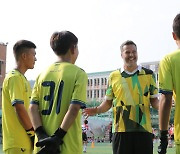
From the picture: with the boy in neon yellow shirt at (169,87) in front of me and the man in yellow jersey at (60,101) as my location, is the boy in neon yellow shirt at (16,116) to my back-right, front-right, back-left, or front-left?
back-left

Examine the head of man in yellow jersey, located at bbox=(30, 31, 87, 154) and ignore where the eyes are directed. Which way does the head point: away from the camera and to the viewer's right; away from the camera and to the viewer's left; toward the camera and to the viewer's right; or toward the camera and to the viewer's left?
away from the camera and to the viewer's right

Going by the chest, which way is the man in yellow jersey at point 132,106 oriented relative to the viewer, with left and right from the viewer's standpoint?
facing the viewer

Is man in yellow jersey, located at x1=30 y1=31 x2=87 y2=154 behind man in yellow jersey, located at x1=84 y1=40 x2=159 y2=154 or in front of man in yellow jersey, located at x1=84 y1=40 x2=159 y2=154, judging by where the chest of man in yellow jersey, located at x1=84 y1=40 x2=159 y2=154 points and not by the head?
in front

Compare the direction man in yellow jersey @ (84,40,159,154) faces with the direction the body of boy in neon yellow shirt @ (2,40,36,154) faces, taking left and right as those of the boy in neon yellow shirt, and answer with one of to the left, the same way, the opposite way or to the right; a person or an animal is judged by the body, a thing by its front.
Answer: to the right

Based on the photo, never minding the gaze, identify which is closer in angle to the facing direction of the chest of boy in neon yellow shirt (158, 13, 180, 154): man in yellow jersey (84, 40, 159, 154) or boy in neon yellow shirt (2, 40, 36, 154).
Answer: the man in yellow jersey

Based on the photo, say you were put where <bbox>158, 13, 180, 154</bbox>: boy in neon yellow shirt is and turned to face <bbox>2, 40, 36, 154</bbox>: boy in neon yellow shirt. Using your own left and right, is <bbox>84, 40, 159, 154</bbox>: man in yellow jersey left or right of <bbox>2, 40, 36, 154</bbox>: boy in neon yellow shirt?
right

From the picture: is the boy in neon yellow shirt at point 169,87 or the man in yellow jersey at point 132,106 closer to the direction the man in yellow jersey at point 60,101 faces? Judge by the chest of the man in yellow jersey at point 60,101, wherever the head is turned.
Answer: the man in yellow jersey

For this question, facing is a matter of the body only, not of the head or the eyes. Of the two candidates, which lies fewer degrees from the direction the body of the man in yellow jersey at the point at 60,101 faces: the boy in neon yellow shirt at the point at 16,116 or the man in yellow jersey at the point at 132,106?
the man in yellow jersey

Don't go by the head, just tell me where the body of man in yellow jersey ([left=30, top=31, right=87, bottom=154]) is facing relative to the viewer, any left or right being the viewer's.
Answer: facing away from the viewer and to the right of the viewer

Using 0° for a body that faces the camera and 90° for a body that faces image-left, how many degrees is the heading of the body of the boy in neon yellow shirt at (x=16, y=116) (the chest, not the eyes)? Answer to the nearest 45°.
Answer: approximately 270°

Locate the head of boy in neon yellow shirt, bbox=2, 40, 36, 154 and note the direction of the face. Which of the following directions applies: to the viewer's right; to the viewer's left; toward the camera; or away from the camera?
to the viewer's right
